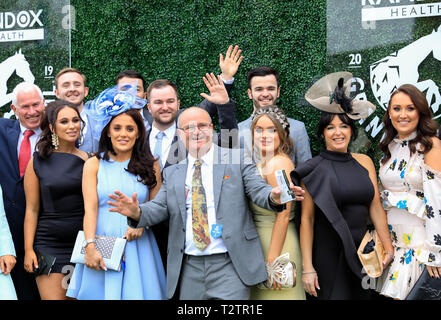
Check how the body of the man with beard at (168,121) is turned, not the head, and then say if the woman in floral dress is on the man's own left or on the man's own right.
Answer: on the man's own left

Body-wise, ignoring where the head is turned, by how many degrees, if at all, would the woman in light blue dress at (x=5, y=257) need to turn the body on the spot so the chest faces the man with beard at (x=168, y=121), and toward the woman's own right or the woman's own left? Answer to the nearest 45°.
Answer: approximately 90° to the woman's own left

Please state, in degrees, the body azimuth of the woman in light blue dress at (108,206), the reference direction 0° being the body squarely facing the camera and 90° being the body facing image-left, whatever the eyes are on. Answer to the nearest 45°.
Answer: approximately 0°

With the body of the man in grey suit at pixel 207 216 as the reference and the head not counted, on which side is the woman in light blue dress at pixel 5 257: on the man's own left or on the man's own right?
on the man's own right

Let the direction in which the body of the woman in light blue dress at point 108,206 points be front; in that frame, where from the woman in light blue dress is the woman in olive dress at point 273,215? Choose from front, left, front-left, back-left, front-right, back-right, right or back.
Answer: left
